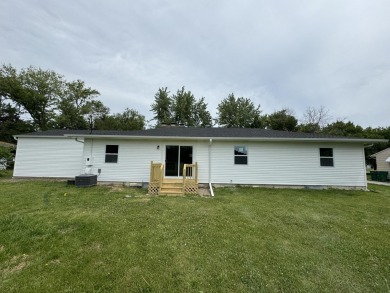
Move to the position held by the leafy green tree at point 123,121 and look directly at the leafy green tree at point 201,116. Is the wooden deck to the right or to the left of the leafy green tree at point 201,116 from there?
right

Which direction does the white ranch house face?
away from the camera

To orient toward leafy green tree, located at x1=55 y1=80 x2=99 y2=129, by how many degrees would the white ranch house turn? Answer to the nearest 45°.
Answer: approximately 45° to its left

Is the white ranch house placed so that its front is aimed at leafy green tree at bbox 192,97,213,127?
yes

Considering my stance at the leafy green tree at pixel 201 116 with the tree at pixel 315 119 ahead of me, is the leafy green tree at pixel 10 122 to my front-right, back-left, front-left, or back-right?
back-right
